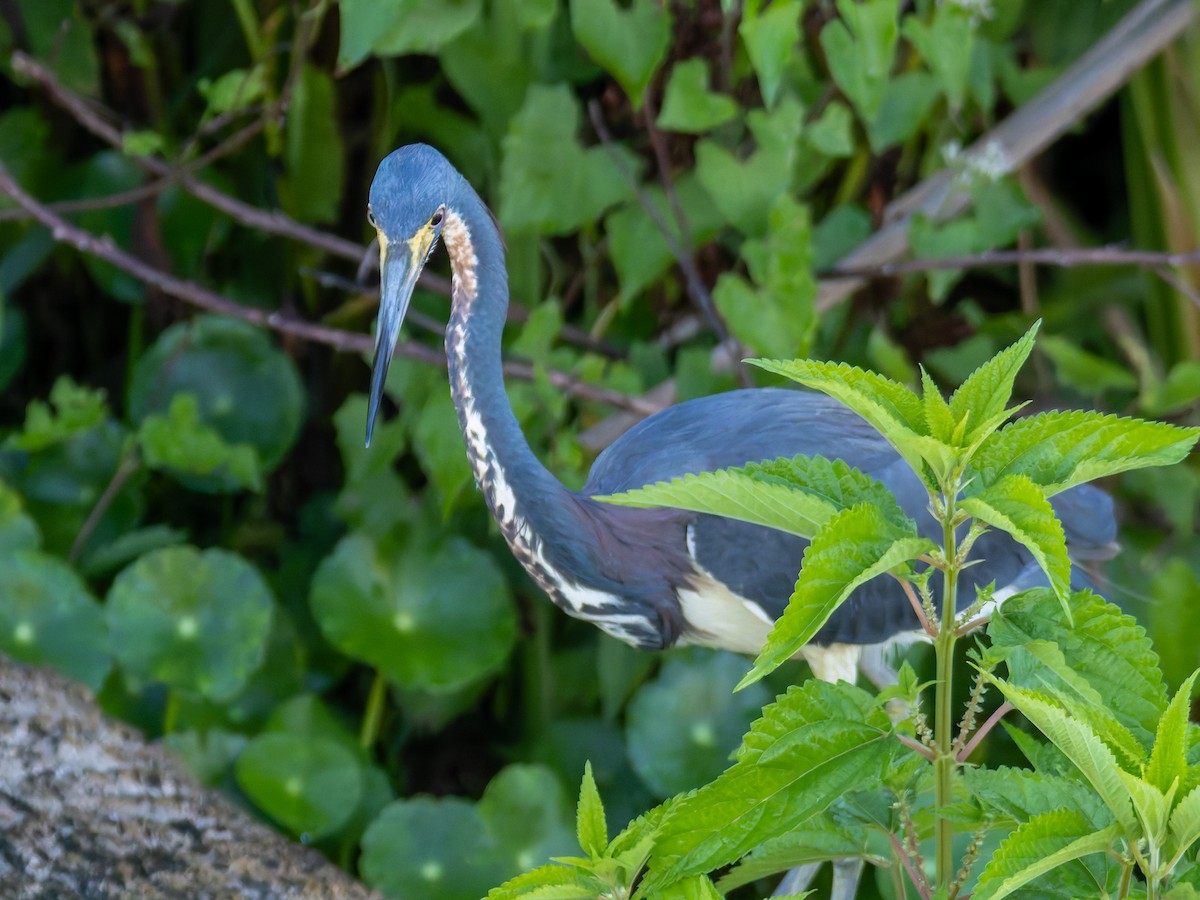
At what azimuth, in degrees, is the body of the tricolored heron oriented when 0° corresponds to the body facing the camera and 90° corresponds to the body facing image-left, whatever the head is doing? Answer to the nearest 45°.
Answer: approximately 90°
